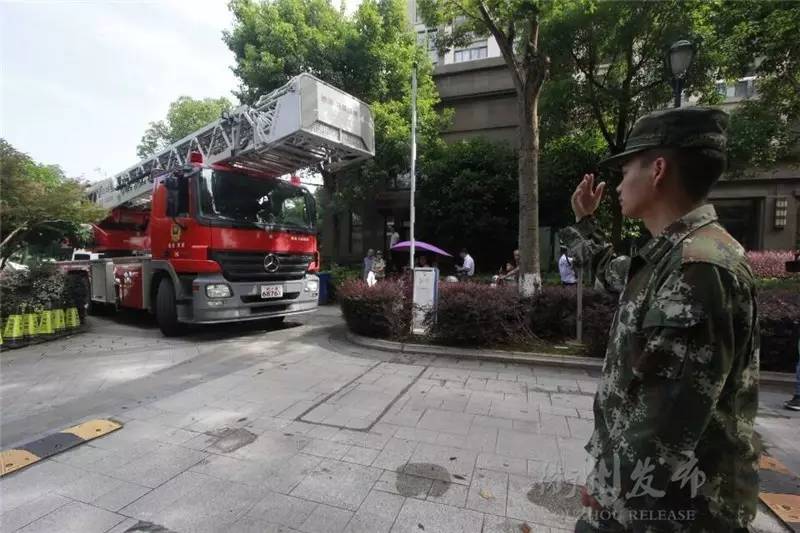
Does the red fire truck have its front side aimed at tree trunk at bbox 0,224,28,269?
no

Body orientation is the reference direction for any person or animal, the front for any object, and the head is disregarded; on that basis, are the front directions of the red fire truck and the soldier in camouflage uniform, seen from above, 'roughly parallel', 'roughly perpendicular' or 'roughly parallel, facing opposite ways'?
roughly parallel, facing opposite ways

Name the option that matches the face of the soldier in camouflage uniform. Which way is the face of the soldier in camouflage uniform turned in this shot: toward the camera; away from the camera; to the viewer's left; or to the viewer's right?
to the viewer's left

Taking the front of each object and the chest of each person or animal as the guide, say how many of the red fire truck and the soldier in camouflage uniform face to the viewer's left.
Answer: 1

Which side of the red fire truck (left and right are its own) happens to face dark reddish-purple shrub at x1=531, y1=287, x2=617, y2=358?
front

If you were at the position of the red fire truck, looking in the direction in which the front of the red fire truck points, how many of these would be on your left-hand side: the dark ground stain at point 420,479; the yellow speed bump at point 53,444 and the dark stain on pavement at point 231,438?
0

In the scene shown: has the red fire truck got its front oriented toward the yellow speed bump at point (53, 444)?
no

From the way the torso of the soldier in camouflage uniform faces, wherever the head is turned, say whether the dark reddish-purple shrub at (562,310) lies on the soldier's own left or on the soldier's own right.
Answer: on the soldier's own right

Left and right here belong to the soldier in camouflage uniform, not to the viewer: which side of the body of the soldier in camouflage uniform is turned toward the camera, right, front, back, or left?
left

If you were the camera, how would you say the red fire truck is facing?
facing the viewer and to the right of the viewer

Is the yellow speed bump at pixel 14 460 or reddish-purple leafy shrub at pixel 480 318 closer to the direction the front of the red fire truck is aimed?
the reddish-purple leafy shrub

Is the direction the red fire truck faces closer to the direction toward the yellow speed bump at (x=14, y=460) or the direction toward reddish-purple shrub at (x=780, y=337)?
the reddish-purple shrub
